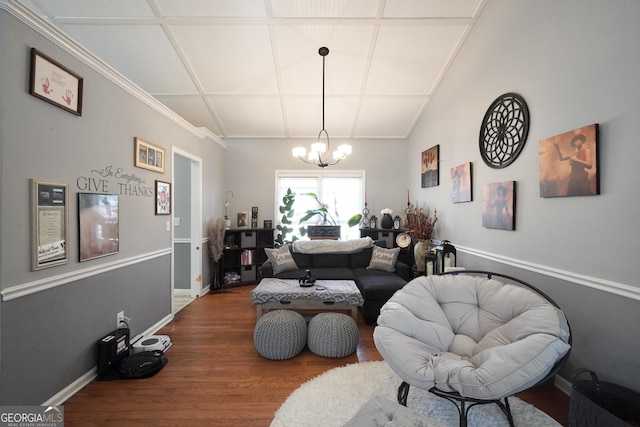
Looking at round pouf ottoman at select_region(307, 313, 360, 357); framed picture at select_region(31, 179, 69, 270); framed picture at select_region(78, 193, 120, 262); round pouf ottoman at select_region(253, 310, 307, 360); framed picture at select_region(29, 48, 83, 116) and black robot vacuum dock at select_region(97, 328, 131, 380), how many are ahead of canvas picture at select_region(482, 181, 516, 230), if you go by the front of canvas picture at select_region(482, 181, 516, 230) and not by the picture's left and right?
6

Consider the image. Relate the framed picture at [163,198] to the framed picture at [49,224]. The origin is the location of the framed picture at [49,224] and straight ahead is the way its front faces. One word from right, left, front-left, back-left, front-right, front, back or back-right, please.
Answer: left

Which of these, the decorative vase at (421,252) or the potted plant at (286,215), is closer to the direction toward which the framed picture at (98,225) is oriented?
the decorative vase

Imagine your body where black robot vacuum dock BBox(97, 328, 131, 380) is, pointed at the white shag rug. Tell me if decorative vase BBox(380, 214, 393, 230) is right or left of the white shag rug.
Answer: left

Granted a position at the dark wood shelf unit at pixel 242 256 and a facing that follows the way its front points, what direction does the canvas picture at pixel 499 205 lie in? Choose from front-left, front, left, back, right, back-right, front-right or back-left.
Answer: front-left

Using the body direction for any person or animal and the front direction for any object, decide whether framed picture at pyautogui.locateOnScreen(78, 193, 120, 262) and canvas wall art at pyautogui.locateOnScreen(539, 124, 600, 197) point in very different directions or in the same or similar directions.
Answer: very different directions

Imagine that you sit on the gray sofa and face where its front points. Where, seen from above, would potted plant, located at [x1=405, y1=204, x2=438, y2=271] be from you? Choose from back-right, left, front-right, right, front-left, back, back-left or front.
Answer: left

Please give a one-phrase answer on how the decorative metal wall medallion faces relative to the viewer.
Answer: facing the viewer and to the left of the viewer

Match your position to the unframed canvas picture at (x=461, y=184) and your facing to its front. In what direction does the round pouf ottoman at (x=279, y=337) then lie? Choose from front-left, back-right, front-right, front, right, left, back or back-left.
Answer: front

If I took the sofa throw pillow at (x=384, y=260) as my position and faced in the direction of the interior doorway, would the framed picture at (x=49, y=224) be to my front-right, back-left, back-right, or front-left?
front-left

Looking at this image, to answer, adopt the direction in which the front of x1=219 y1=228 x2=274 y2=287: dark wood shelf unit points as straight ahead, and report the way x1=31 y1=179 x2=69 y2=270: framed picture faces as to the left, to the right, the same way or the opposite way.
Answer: to the left

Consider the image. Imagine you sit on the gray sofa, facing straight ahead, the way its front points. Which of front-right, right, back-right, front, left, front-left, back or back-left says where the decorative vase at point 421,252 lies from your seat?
left

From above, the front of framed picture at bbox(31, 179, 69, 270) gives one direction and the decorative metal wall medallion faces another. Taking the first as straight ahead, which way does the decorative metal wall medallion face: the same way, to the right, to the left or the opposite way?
the opposite way

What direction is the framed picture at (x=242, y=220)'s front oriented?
toward the camera

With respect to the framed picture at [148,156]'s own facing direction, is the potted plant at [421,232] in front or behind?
in front

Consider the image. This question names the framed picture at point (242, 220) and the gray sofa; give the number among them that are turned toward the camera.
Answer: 2

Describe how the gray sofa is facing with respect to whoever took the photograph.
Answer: facing the viewer

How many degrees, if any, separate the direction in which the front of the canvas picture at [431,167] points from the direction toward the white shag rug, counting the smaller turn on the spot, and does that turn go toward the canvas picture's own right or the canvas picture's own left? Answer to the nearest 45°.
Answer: approximately 45° to the canvas picture's own left

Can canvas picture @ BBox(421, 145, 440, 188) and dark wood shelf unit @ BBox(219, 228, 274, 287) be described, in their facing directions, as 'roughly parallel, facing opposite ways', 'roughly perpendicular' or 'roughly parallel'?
roughly perpendicular

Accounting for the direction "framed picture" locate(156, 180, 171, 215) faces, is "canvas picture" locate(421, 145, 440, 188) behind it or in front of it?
in front
